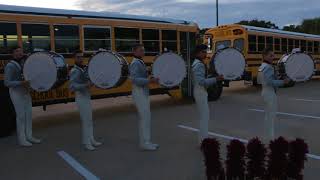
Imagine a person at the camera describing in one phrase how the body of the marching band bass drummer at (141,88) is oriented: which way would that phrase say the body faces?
to the viewer's right

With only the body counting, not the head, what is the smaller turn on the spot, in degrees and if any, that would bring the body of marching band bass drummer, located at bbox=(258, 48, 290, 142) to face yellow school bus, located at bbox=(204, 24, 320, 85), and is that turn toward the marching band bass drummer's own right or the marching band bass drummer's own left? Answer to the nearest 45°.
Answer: approximately 90° to the marching band bass drummer's own left

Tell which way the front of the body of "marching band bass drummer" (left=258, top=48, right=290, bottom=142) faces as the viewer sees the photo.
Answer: to the viewer's right

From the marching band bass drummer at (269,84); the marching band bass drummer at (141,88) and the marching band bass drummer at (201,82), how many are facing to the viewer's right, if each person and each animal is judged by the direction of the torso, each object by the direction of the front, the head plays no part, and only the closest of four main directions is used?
3

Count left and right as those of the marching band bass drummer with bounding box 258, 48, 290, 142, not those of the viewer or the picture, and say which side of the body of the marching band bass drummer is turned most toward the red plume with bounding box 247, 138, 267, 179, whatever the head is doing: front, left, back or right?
right

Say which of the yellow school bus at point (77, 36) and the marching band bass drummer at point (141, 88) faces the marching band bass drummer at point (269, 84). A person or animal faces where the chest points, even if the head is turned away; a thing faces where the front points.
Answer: the marching band bass drummer at point (141, 88)

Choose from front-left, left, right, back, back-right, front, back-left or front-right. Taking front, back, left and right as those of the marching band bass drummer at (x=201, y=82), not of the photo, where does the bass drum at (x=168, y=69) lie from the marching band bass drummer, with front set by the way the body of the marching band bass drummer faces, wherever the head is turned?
back-left

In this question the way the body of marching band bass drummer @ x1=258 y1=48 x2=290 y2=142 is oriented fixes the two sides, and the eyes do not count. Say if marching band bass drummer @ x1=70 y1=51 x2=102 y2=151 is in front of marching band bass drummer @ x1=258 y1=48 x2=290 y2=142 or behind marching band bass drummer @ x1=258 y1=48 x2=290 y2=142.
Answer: behind

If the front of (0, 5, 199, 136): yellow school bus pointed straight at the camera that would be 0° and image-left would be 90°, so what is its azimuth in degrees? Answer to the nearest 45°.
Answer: approximately 225°

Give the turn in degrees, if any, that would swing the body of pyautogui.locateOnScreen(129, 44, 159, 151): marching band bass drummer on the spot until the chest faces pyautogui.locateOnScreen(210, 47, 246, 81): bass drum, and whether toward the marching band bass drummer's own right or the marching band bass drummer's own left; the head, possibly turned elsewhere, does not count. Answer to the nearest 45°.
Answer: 0° — they already face it

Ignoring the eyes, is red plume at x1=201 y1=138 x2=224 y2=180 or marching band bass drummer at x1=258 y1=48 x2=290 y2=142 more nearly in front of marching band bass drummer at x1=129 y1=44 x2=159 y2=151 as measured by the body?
the marching band bass drummer

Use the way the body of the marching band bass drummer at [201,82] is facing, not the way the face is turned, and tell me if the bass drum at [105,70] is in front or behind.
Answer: behind

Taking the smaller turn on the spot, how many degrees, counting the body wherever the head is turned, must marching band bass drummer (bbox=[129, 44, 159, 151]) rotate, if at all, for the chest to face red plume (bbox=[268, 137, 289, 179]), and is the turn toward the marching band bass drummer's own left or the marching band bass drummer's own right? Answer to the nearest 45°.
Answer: approximately 45° to the marching band bass drummer's own right

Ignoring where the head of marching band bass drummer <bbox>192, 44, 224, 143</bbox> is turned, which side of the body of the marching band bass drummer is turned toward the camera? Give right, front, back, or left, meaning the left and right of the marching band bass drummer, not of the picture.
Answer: right
